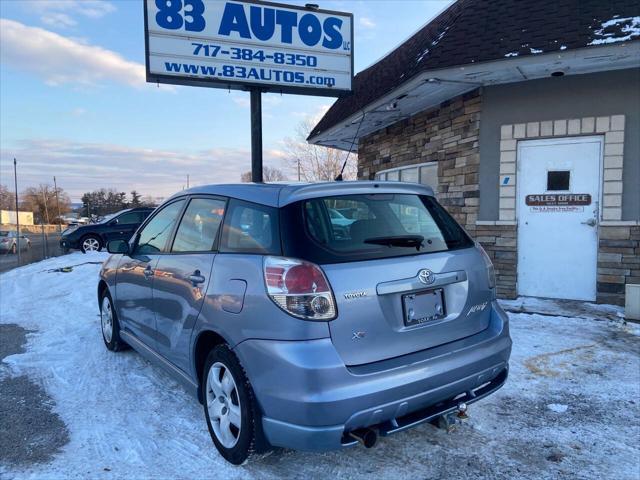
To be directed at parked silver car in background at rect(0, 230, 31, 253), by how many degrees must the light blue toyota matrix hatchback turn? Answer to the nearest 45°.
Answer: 0° — it already faces it

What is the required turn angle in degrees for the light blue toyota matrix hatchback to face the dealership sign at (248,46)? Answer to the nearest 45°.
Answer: approximately 45° to its right

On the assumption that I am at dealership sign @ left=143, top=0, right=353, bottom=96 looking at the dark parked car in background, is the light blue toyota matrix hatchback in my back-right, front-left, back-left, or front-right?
back-left

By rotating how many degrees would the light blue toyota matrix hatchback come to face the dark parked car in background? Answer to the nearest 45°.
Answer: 0° — it already faces it

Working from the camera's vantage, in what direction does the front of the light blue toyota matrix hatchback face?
facing away from the viewer and to the left of the viewer
